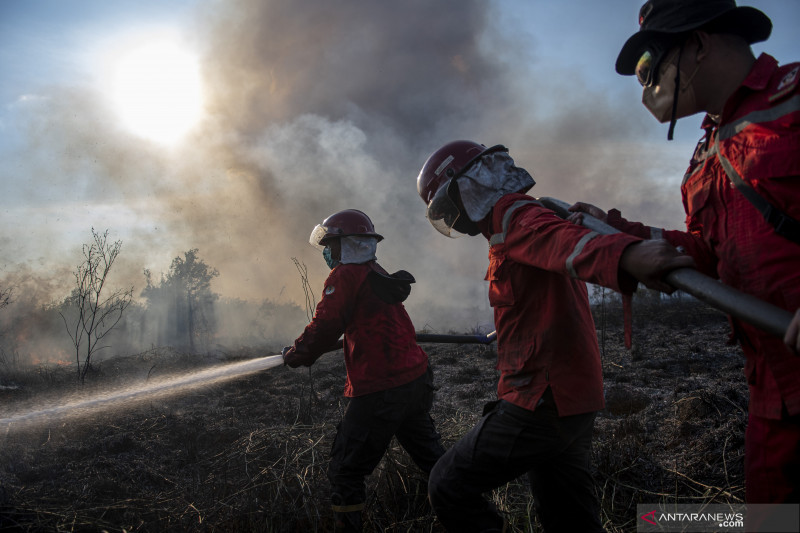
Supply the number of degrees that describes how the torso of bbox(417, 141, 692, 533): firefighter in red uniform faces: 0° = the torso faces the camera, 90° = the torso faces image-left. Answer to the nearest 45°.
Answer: approximately 90°

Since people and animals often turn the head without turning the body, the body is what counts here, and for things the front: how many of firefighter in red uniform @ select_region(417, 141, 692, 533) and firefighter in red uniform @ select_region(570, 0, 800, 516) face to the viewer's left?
2

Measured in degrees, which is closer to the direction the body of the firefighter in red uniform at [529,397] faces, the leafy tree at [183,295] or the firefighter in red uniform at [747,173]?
the leafy tree

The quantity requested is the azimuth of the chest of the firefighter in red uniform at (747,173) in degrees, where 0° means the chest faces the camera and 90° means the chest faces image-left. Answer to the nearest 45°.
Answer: approximately 90°

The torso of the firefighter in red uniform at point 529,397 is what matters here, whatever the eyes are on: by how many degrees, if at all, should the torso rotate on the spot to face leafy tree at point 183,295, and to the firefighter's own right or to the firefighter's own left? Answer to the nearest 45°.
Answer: approximately 45° to the firefighter's own right

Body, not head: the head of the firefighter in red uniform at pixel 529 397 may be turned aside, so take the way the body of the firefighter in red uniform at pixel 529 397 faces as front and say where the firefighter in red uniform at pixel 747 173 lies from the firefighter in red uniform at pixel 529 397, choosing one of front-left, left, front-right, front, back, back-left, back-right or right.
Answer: back-left
